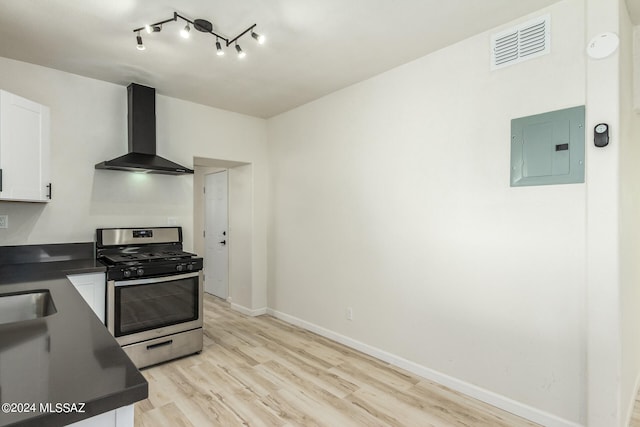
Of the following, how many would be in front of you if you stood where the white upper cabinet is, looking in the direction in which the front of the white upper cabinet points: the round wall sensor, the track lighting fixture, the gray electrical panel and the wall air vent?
4

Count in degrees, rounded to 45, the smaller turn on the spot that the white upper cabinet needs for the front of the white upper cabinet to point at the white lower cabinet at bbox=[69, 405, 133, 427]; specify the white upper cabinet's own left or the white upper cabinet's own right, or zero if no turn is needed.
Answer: approximately 45° to the white upper cabinet's own right

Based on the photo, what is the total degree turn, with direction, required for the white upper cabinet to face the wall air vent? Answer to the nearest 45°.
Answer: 0° — it already faces it

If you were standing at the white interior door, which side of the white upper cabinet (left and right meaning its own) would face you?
left

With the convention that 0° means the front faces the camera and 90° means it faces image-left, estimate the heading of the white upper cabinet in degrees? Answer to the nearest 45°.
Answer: approximately 315°
